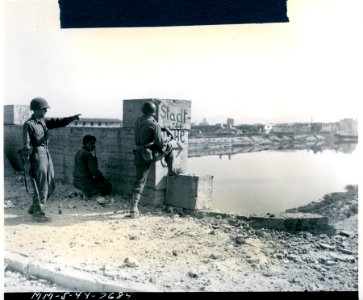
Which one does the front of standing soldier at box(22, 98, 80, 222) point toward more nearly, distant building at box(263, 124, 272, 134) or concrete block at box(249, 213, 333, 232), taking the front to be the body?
the concrete block

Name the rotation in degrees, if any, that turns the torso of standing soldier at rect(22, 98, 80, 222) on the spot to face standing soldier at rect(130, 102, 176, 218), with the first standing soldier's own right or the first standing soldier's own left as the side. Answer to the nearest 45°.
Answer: approximately 45° to the first standing soldier's own left

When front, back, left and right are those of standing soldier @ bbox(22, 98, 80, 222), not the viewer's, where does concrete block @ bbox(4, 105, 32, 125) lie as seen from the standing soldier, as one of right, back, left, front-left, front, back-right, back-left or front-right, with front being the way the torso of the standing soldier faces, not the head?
back-left

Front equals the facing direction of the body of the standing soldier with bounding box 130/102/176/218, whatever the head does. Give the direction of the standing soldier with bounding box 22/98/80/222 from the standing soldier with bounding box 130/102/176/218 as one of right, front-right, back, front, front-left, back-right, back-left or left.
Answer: back-left

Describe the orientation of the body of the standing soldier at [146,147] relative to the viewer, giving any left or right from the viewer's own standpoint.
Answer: facing away from the viewer and to the right of the viewer

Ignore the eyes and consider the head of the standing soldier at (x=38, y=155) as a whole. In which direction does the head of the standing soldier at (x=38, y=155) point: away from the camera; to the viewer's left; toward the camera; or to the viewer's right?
to the viewer's right

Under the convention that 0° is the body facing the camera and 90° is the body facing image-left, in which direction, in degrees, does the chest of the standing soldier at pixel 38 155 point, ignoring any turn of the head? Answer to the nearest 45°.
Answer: approximately 315°
